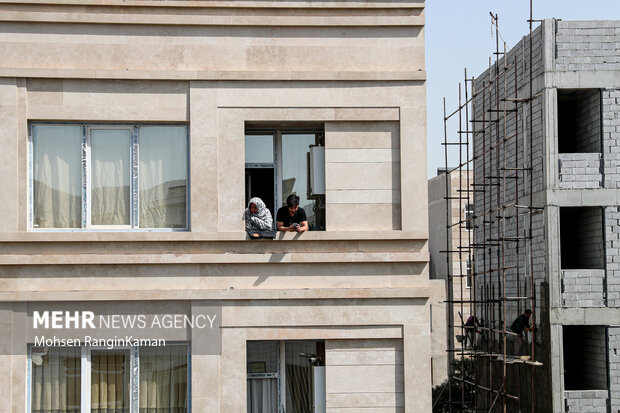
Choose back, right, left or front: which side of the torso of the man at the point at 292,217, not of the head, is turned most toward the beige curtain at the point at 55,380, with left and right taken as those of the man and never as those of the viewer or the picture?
right

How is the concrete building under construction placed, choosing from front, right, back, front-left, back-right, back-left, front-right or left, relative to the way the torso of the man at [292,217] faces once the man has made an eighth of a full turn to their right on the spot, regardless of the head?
back

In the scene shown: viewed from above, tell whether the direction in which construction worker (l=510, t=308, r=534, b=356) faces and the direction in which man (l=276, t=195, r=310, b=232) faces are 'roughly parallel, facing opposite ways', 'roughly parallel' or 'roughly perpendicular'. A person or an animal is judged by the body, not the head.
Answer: roughly perpendicular

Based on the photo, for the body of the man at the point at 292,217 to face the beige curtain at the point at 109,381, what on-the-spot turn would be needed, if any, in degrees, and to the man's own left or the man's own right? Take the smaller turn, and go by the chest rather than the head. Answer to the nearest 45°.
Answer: approximately 90° to the man's own right

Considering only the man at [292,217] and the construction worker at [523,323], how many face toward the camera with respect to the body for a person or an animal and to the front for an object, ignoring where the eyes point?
1

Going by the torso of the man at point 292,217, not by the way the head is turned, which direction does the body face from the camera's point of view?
toward the camera

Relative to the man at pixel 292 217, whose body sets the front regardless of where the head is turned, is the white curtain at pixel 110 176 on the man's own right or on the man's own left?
on the man's own right
